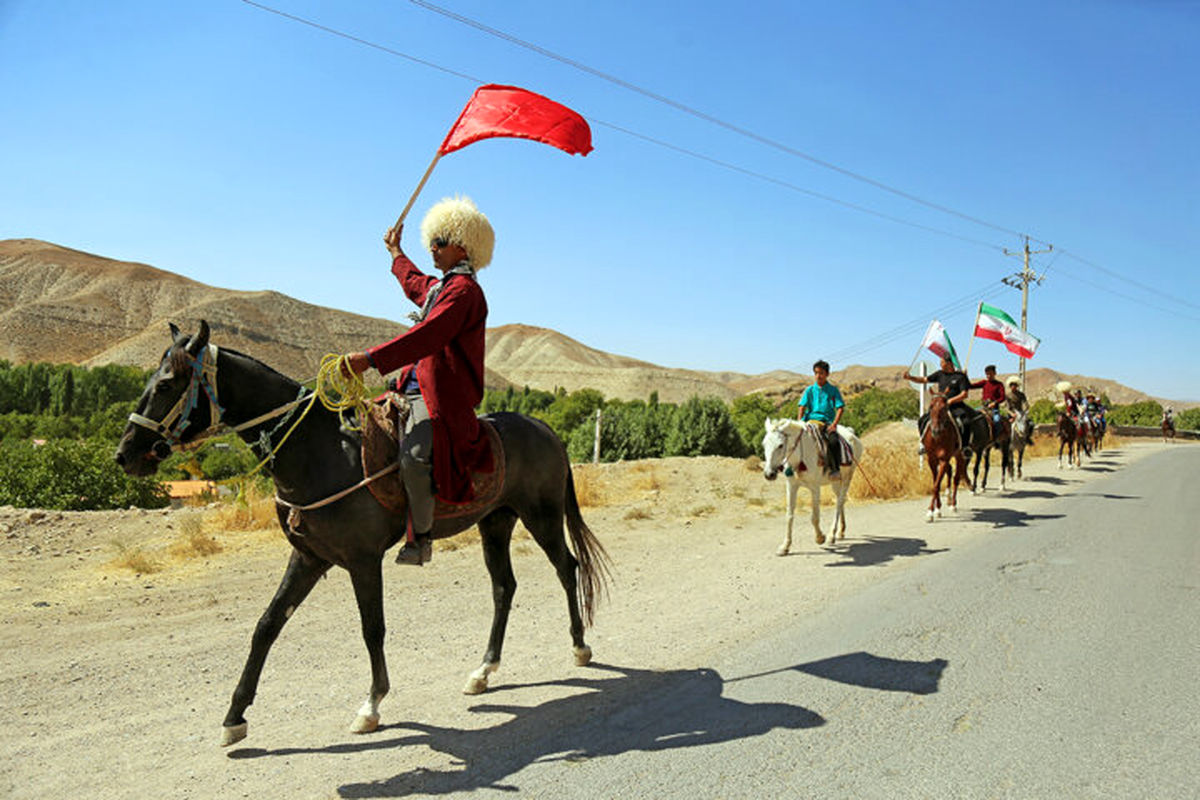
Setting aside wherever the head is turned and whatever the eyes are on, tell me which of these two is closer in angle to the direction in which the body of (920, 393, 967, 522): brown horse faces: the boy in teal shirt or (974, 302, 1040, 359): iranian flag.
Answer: the boy in teal shirt

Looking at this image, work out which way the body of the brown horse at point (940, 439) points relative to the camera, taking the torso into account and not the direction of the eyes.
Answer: toward the camera

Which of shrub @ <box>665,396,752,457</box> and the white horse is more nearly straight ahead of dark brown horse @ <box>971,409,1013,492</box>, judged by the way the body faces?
the white horse

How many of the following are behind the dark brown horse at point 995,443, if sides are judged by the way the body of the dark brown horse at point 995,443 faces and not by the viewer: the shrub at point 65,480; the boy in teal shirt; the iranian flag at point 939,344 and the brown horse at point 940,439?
0

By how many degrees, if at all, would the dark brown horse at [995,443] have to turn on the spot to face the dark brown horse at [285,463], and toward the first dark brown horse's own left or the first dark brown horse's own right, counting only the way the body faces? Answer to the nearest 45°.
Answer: approximately 45° to the first dark brown horse's own left

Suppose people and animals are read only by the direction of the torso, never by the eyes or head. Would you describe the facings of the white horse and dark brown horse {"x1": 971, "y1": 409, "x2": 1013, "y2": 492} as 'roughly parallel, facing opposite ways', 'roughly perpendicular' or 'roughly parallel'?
roughly parallel

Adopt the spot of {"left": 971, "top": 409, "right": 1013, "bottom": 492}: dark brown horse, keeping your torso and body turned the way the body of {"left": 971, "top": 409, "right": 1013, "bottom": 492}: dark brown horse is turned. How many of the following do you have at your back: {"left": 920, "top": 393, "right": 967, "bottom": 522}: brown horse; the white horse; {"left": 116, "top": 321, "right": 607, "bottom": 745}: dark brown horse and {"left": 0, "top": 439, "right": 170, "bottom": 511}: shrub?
0

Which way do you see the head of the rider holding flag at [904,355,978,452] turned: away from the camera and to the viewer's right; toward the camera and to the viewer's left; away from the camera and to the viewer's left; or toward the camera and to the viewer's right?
toward the camera and to the viewer's left

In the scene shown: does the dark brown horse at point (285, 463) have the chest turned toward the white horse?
no

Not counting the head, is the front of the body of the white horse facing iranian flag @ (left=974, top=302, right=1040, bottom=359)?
no

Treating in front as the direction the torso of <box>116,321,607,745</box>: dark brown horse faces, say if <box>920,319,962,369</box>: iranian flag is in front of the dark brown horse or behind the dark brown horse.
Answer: behind

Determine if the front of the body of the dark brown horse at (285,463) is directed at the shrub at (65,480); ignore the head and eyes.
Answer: no

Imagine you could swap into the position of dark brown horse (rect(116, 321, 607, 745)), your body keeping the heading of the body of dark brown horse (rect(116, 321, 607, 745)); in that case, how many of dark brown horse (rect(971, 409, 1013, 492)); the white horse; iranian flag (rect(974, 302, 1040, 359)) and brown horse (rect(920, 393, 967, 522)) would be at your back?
4

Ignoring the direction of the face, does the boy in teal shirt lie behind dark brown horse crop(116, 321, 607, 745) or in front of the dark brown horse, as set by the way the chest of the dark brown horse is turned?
behind

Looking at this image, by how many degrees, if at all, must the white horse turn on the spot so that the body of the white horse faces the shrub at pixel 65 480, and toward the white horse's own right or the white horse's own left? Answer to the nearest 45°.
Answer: approximately 45° to the white horse's own right

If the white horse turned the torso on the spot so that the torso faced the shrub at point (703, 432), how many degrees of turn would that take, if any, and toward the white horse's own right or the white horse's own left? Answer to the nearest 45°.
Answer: approximately 135° to the white horse's own right

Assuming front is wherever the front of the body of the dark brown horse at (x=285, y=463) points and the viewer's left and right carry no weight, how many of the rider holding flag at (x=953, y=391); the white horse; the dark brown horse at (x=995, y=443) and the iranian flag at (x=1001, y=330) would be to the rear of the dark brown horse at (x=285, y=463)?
4

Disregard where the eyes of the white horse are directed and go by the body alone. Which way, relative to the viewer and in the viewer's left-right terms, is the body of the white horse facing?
facing the viewer and to the left of the viewer

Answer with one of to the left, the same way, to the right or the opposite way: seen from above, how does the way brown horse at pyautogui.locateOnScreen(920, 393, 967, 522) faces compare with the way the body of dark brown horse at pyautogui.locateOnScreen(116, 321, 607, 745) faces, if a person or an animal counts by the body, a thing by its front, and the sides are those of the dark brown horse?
the same way

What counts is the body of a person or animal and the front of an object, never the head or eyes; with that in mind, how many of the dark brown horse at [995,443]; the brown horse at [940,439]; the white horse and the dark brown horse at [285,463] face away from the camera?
0
